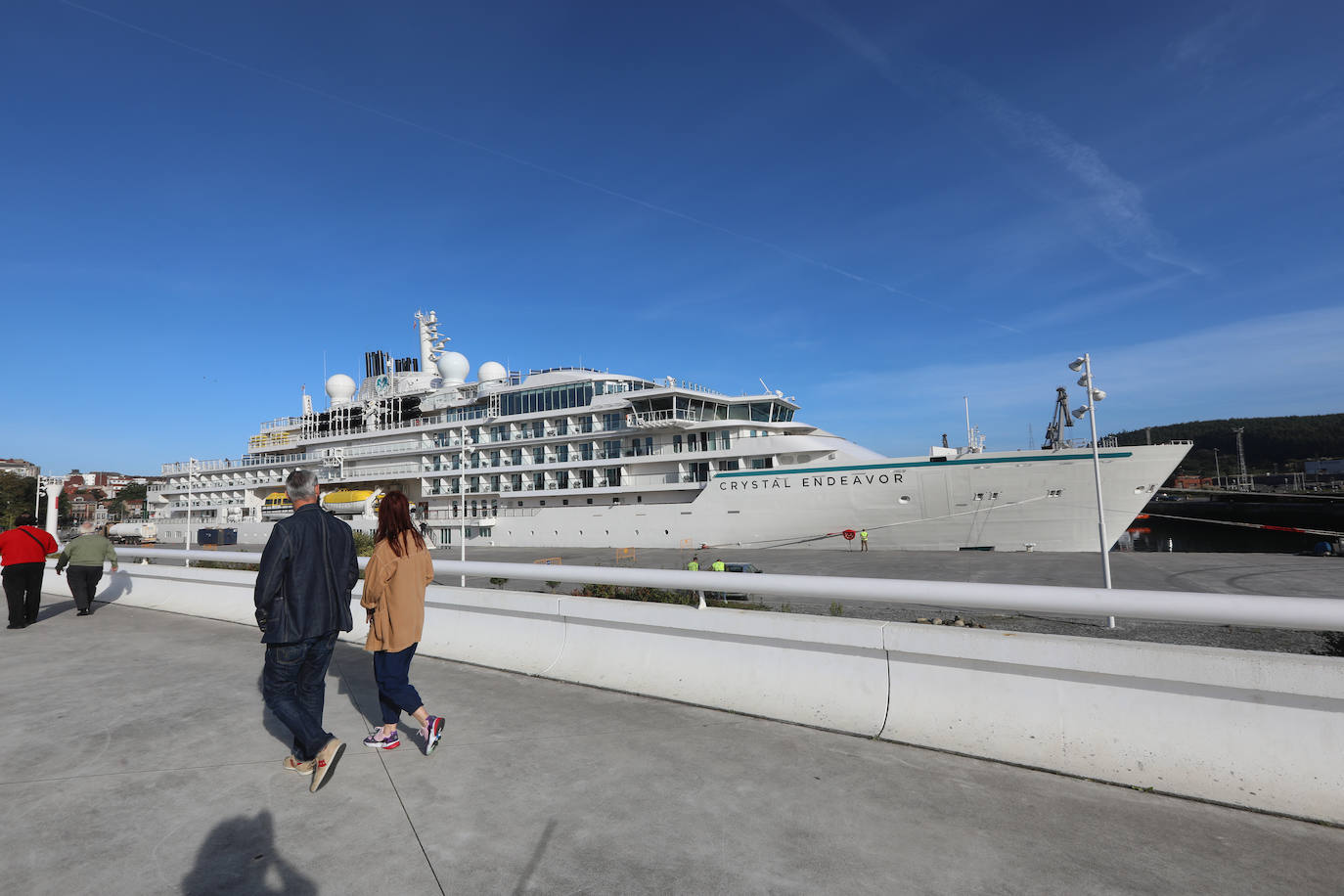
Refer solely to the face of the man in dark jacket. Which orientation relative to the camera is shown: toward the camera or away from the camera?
away from the camera

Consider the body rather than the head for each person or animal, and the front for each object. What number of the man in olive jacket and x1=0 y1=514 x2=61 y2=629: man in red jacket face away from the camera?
2

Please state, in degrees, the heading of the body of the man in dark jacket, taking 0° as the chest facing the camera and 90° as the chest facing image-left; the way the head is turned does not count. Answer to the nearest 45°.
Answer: approximately 135°

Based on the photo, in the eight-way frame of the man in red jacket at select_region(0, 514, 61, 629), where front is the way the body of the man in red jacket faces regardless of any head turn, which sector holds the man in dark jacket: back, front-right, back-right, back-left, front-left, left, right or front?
back

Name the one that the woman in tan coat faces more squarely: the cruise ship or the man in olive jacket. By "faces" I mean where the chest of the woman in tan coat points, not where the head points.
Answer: the man in olive jacket

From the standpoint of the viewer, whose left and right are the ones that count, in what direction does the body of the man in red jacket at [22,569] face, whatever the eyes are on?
facing away from the viewer

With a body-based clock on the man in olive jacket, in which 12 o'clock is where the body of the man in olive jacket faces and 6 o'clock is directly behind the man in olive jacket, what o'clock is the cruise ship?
The cruise ship is roughly at 2 o'clock from the man in olive jacket.

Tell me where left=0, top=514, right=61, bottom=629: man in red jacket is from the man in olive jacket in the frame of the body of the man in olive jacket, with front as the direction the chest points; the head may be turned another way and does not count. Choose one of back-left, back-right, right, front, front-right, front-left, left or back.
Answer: back-left

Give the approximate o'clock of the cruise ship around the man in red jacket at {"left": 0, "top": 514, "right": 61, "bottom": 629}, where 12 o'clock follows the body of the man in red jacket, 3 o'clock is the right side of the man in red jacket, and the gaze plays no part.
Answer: The cruise ship is roughly at 2 o'clock from the man in red jacket.

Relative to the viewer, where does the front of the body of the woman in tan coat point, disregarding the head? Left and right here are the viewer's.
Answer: facing away from the viewer and to the left of the viewer

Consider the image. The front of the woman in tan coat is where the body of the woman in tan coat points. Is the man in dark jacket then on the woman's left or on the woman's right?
on the woman's left

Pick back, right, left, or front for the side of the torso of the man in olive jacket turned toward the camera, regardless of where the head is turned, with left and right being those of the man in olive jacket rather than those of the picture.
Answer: back

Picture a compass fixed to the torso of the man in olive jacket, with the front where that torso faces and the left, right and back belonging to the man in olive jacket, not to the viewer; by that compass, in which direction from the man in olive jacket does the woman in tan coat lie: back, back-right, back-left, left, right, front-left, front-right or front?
back
